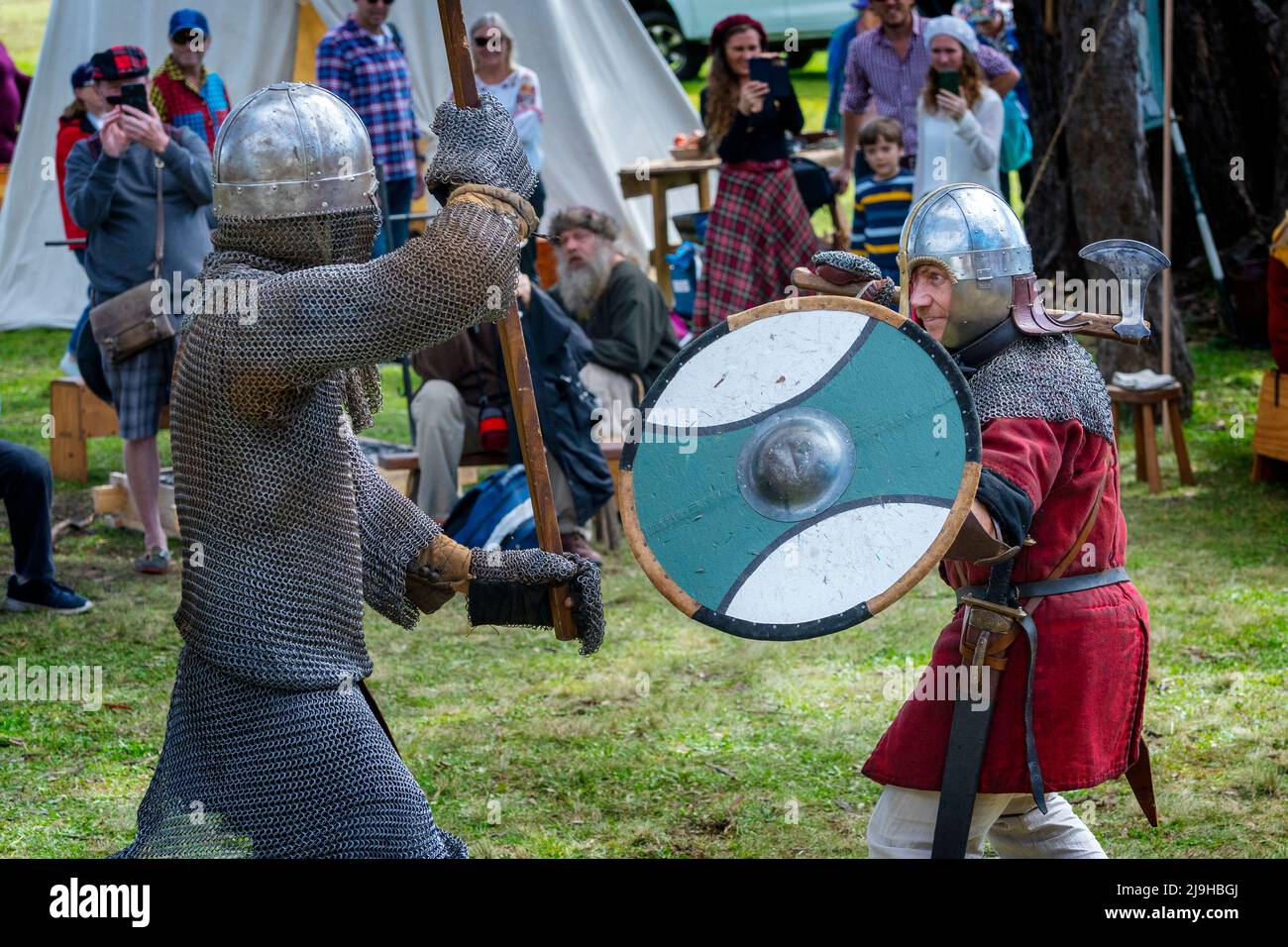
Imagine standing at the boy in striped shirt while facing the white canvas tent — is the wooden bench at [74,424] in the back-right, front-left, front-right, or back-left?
front-left

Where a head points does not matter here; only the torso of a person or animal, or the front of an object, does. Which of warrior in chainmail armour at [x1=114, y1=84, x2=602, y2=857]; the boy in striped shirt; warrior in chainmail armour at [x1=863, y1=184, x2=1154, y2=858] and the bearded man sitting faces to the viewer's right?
warrior in chainmail armour at [x1=114, y1=84, x2=602, y2=857]

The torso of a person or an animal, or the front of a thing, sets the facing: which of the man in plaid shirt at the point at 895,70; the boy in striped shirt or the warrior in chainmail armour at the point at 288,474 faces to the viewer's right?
the warrior in chainmail armour

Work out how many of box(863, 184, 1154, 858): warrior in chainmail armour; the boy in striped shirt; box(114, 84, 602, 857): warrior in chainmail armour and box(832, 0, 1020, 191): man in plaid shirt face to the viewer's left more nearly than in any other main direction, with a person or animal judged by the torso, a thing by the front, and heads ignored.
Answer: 1

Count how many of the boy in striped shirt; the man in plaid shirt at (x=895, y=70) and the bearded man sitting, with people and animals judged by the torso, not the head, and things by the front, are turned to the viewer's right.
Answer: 0

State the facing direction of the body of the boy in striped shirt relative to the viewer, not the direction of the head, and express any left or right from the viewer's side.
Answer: facing the viewer

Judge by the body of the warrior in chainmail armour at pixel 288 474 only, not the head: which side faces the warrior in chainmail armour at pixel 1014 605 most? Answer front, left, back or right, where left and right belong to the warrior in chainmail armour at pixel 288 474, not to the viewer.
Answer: front

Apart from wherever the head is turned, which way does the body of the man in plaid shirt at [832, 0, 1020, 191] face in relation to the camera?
toward the camera

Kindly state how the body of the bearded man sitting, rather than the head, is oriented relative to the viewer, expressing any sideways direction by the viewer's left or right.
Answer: facing the viewer and to the left of the viewer

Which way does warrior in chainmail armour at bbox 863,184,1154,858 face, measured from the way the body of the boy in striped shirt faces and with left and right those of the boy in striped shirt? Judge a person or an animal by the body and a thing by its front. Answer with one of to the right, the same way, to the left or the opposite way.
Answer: to the right

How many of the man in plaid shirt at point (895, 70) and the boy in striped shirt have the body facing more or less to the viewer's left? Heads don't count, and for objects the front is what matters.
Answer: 0

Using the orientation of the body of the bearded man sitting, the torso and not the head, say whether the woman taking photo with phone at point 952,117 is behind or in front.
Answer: behind

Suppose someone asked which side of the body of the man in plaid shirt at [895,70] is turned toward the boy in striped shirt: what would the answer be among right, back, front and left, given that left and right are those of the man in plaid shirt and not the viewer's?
front

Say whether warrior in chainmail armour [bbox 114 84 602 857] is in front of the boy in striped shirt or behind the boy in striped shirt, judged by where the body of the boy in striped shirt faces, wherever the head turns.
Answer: in front

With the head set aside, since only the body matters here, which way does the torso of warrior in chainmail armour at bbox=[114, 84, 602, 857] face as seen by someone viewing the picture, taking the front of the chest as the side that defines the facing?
to the viewer's right

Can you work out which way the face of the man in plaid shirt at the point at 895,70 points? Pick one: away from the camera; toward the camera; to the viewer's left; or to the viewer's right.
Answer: toward the camera

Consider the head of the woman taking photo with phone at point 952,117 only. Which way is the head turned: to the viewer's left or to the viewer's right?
to the viewer's left

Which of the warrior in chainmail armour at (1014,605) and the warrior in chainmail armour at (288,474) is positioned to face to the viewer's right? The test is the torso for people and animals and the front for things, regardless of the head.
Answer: the warrior in chainmail armour at (288,474)

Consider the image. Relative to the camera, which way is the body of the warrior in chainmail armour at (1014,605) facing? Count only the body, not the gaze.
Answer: to the viewer's left

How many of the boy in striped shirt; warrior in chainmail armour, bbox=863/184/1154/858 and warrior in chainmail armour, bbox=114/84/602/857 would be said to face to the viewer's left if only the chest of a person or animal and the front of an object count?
1
